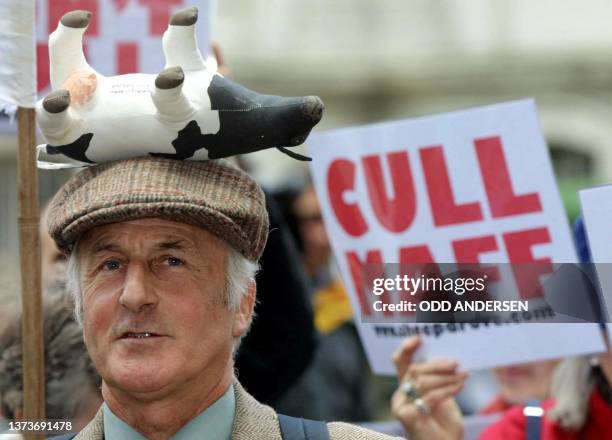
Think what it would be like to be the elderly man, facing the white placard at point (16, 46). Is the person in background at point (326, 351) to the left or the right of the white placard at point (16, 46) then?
right

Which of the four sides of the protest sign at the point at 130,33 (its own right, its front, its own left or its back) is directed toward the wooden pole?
front

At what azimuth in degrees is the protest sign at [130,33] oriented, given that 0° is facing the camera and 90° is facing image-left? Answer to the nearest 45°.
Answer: approximately 0°

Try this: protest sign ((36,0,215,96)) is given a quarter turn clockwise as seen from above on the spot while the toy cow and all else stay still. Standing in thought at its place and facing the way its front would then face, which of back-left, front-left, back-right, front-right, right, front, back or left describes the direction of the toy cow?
left

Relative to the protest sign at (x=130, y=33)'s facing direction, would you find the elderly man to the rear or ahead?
ahead

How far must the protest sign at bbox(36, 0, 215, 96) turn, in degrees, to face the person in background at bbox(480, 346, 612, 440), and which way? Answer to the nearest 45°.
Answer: approximately 45° to its left

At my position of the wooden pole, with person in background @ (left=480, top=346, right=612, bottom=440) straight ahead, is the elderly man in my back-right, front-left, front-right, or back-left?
front-right

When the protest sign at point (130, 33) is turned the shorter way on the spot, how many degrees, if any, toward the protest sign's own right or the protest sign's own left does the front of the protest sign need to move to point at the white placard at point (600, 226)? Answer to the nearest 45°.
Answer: approximately 45° to the protest sign's own left

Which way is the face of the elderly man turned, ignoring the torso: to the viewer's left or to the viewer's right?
to the viewer's left

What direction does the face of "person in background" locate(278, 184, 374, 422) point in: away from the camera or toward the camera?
toward the camera

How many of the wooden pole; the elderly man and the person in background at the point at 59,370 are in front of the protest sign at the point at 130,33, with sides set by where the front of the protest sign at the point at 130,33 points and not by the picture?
3

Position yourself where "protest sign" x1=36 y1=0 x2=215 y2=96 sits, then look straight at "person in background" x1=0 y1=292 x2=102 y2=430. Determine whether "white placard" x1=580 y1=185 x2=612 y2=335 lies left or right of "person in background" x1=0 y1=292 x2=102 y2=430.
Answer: left

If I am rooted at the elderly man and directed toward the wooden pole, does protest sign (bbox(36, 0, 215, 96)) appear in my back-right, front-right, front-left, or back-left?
front-right

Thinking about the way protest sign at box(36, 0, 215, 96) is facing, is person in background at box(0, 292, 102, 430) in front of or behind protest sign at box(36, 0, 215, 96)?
in front
